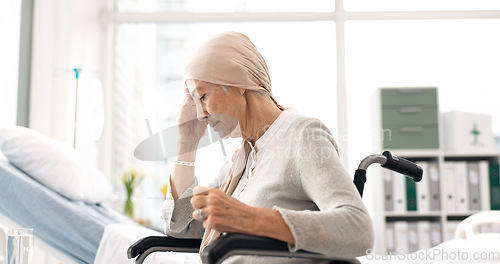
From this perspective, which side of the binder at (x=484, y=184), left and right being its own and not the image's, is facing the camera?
front

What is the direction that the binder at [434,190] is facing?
toward the camera

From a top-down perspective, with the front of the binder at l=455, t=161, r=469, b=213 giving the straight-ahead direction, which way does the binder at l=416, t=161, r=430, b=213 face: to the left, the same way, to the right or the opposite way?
the same way

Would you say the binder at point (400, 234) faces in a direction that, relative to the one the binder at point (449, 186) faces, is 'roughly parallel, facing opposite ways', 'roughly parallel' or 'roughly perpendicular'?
roughly parallel

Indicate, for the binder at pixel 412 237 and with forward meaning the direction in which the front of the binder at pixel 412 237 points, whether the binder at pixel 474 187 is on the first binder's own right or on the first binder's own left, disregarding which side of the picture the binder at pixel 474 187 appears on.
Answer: on the first binder's own left

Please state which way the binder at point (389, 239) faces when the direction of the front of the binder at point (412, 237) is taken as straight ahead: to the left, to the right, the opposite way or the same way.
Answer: the same way

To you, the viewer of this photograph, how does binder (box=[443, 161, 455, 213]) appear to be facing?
facing the viewer

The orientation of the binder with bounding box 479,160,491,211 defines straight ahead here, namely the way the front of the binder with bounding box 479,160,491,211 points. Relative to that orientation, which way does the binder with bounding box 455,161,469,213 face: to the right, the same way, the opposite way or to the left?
the same way

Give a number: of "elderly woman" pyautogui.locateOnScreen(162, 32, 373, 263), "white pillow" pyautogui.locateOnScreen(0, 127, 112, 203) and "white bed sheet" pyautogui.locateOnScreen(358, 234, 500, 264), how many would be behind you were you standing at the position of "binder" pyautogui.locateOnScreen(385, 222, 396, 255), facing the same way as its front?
0

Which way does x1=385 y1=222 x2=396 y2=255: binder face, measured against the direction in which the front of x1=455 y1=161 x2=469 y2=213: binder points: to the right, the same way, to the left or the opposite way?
the same way

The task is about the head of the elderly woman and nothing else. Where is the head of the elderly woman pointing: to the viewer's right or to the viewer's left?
to the viewer's left

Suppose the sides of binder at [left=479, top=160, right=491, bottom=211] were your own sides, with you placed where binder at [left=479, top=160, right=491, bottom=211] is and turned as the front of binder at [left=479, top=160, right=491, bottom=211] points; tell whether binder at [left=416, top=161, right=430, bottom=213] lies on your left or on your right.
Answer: on your right

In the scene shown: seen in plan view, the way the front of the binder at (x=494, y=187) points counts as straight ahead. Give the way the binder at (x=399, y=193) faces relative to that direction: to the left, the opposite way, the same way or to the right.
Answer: the same way

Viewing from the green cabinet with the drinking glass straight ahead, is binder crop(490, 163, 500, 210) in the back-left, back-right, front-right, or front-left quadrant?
back-left
